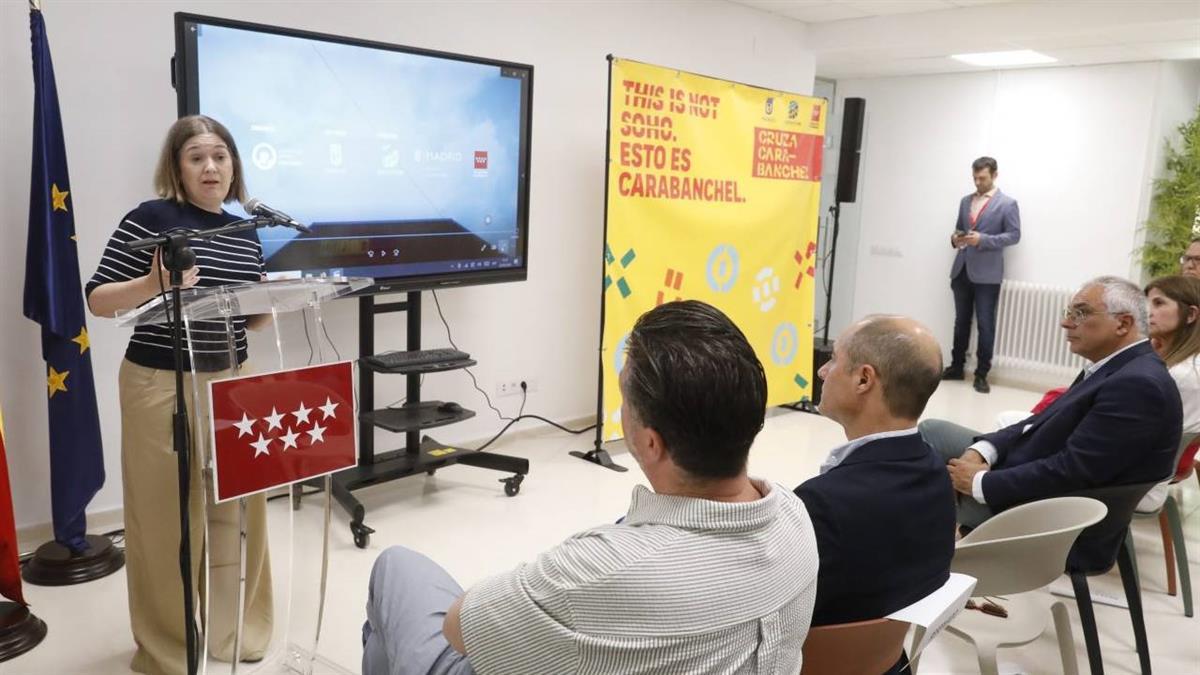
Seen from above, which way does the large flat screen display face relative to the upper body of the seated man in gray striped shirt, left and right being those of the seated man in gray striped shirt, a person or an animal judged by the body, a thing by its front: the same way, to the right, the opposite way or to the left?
the opposite way

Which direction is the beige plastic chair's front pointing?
to the viewer's left

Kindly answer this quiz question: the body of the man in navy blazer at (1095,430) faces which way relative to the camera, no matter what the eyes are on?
to the viewer's left

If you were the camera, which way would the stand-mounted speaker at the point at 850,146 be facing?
facing the viewer and to the right of the viewer

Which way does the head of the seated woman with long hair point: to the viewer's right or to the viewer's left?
to the viewer's left

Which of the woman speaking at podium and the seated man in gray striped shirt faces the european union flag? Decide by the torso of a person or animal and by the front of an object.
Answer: the seated man in gray striped shirt

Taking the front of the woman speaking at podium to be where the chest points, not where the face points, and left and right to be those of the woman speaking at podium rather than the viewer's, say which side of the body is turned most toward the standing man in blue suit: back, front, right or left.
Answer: left

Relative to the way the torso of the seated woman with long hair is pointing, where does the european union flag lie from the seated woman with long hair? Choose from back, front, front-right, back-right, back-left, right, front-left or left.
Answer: front-left

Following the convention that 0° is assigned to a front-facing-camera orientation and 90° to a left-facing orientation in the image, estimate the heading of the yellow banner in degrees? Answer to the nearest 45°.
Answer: approximately 315°

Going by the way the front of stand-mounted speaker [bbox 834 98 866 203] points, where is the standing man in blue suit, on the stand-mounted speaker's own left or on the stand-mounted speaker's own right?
on the stand-mounted speaker's own left

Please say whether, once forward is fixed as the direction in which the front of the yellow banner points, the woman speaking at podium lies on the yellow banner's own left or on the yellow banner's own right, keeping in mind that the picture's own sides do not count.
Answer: on the yellow banner's own right

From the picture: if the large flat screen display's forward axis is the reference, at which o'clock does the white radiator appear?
The white radiator is roughly at 10 o'clock from the large flat screen display.

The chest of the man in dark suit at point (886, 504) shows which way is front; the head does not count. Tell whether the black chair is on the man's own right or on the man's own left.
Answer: on the man's own right

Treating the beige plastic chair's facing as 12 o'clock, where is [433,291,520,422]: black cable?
The black cable is roughly at 1 o'clock from the beige plastic chair.

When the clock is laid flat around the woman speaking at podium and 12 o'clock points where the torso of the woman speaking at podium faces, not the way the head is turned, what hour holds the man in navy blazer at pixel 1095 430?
The man in navy blazer is roughly at 11 o'clock from the woman speaking at podium.

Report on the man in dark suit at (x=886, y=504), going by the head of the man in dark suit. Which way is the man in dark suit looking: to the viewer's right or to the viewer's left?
to the viewer's left

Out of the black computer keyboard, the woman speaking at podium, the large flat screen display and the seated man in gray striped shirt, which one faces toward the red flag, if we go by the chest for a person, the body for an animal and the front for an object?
the seated man in gray striped shirt

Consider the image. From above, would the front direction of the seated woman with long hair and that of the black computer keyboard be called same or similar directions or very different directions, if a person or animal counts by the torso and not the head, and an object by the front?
very different directions

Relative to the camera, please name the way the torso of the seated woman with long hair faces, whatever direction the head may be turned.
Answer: to the viewer's left

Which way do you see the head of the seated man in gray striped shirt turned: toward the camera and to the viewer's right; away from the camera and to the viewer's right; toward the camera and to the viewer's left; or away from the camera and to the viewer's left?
away from the camera and to the viewer's left

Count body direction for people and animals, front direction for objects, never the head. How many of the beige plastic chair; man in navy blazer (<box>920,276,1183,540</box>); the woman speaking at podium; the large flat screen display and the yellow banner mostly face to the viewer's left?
2
